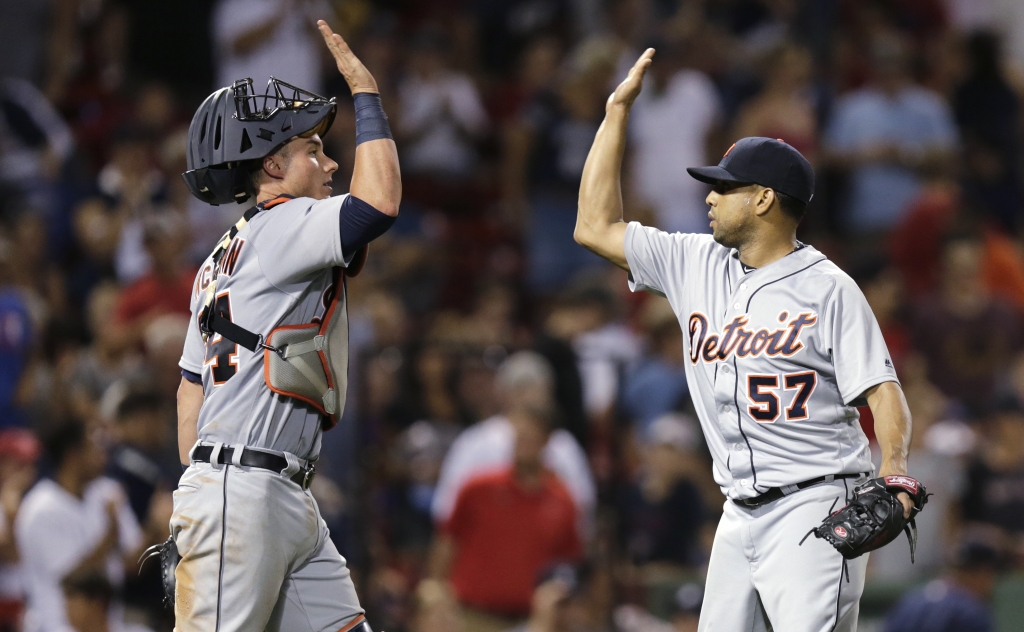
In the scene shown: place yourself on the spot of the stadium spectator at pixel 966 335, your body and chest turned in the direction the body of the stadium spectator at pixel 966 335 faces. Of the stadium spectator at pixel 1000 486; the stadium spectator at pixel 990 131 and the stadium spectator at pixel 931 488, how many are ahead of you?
2

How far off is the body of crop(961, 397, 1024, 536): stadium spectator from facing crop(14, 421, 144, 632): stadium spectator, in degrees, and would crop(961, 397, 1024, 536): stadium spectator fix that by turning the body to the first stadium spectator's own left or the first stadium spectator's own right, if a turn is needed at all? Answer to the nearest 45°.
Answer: approximately 45° to the first stadium spectator's own right

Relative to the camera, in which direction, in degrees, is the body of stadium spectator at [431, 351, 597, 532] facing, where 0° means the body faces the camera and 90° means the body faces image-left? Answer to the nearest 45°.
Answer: approximately 0°

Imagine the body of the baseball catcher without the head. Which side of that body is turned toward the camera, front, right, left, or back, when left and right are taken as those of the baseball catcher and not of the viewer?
right

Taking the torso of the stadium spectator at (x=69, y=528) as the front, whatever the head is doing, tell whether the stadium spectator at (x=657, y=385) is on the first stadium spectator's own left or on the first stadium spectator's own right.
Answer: on the first stadium spectator's own left

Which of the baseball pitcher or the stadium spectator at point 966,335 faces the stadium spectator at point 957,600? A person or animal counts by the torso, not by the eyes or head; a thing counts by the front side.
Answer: the stadium spectator at point 966,335
